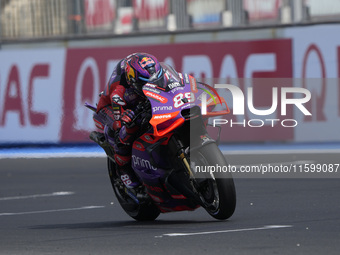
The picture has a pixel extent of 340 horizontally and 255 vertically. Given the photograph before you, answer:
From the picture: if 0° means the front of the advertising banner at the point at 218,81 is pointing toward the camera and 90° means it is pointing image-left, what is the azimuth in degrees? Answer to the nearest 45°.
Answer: approximately 0°

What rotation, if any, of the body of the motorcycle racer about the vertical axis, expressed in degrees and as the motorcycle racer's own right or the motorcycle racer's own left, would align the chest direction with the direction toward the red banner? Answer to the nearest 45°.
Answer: approximately 135° to the motorcycle racer's own left

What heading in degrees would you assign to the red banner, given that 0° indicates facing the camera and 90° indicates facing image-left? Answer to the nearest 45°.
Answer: approximately 0°

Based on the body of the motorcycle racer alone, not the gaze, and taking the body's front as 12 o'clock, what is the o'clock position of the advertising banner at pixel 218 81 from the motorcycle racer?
The advertising banner is roughly at 8 o'clock from the motorcycle racer.

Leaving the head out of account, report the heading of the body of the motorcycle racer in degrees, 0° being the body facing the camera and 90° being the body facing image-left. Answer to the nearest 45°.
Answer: approximately 315°

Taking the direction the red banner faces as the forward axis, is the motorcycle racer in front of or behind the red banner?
in front

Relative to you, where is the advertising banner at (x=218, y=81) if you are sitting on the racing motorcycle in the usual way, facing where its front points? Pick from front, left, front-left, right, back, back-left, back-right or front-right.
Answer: back-left

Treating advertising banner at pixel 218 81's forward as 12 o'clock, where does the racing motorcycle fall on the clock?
The racing motorcycle is roughly at 12 o'clock from the advertising banner.

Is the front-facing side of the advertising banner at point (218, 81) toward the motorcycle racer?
yes
